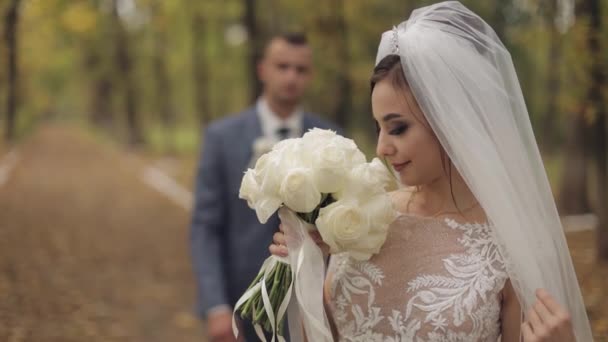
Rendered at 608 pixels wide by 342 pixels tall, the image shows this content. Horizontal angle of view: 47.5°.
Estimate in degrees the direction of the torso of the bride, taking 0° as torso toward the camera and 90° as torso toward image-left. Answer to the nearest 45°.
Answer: approximately 45°

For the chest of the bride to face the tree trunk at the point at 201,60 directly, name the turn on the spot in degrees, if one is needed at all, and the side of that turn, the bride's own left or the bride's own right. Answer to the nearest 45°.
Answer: approximately 135° to the bride's own right

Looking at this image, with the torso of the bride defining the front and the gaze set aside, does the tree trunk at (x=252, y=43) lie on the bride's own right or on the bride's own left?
on the bride's own right

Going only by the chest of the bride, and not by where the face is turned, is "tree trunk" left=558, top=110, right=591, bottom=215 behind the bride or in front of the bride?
behind

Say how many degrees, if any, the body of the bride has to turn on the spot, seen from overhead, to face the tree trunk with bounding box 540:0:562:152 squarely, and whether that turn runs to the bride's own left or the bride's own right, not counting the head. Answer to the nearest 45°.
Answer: approximately 135° to the bride's own right

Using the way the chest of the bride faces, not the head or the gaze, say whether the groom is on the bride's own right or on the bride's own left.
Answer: on the bride's own right

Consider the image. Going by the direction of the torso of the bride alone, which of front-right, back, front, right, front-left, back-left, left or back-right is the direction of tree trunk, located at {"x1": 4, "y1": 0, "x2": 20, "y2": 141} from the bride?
right

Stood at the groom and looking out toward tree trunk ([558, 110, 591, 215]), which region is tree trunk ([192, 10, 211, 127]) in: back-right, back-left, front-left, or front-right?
front-left
